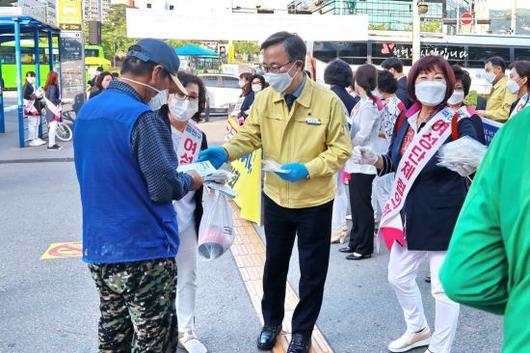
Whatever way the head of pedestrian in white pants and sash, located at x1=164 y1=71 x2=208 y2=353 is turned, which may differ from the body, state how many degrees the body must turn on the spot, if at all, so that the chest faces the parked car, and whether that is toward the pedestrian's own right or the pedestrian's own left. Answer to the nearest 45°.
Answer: approximately 180°

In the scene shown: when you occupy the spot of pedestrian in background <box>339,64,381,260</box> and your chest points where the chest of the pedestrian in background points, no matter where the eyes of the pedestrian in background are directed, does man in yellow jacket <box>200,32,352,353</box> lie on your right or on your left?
on your left

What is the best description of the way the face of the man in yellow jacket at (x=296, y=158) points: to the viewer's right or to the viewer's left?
to the viewer's left

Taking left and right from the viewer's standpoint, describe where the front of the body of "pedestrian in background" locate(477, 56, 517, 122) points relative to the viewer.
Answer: facing to the left of the viewer

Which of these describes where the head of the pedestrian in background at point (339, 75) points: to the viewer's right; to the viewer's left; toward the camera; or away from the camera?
away from the camera

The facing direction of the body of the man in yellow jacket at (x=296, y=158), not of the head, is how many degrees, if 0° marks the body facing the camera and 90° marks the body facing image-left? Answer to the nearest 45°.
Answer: approximately 45°
